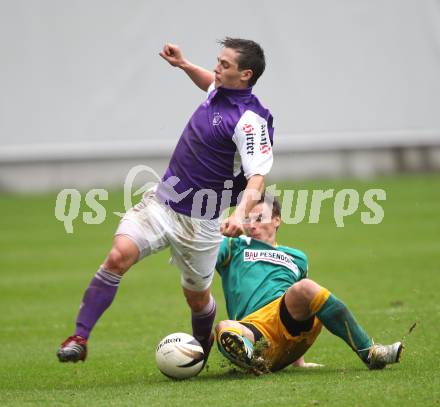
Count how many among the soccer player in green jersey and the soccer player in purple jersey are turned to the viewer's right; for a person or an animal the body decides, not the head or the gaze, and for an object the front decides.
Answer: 0

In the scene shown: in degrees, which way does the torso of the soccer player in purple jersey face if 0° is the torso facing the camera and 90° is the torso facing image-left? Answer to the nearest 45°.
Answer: approximately 45°

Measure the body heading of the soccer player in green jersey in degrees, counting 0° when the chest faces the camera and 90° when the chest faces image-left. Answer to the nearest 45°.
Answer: approximately 0°

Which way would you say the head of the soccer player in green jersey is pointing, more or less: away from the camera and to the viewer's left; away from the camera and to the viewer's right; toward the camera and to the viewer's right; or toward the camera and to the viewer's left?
toward the camera and to the viewer's left

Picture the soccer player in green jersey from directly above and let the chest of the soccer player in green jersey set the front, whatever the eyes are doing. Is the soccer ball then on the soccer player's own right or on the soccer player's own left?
on the soccer player's own right
